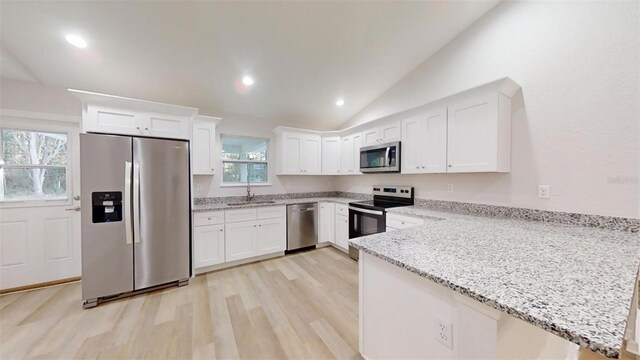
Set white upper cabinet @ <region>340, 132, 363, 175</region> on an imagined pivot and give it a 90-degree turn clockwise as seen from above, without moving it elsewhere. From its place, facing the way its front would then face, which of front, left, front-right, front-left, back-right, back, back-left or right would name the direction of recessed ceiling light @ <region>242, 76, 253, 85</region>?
left

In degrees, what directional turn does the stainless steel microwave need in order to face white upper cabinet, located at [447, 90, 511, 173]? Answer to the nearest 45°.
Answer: approximately 90° to its left

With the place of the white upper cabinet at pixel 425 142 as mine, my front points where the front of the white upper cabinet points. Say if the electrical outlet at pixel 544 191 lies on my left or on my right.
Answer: on my left

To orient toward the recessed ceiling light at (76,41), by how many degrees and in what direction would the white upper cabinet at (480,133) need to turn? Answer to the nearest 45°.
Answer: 0° — it already faces it

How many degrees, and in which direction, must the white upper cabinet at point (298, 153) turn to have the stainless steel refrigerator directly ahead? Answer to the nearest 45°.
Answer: approximately 90° to its right

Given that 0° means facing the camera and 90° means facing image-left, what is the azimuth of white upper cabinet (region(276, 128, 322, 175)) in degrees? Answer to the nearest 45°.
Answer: approximately 315°

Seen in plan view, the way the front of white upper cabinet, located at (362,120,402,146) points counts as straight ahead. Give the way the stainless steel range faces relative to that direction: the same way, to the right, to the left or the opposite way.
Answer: the same way

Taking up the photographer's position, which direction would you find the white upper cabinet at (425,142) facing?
facing the viewer and to the left of the viewer

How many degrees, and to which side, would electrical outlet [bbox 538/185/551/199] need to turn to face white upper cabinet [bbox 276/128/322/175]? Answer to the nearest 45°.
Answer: approximately 90° to its right

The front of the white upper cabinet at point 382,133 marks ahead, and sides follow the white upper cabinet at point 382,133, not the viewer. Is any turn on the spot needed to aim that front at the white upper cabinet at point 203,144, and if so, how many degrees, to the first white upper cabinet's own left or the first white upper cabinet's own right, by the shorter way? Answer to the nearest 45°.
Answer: approximately 45° to the first white upper cabinet's own right

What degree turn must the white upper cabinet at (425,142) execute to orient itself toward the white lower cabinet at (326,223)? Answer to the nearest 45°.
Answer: approximately 45° to its right

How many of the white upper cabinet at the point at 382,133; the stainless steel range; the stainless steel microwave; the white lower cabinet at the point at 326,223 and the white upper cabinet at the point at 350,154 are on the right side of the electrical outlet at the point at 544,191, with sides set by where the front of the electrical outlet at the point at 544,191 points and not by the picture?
5
